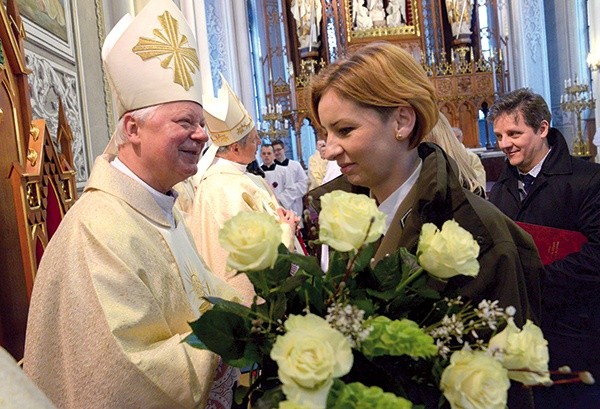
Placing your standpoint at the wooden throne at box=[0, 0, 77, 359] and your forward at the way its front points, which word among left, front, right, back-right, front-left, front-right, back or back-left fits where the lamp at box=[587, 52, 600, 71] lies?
front-left

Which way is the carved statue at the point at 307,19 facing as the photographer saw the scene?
facing the viewer

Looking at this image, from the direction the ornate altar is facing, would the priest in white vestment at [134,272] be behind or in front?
in front

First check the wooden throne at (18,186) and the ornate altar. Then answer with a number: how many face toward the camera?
1

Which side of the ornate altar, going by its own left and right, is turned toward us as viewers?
front

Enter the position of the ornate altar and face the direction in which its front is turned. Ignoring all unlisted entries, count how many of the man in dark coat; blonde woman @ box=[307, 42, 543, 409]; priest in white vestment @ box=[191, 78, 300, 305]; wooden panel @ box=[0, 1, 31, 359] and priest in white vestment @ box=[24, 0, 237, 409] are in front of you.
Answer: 5

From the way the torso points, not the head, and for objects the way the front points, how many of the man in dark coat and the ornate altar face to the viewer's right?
0

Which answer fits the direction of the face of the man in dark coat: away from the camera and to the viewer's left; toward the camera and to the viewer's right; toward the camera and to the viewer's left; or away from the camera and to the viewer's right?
toward the camera and to the viewer's left

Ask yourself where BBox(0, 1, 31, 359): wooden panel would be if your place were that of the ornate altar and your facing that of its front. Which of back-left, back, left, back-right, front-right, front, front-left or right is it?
front

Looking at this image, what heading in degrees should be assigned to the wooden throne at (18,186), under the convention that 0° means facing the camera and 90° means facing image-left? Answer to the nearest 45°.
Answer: approximately 270°

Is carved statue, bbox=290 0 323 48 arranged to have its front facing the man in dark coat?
yes

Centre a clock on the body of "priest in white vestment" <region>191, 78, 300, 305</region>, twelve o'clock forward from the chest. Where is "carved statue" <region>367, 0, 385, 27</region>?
The carved statue is roughly at 11 o'clock from the priest in white vestment.
